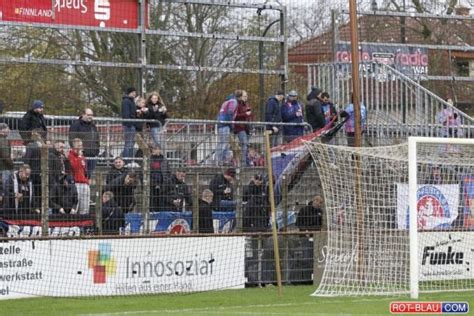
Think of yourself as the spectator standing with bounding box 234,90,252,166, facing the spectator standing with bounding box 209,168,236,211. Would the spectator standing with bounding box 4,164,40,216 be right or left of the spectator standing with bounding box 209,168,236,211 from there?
right

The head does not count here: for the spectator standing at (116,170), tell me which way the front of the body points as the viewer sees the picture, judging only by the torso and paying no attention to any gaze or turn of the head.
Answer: toward the camera

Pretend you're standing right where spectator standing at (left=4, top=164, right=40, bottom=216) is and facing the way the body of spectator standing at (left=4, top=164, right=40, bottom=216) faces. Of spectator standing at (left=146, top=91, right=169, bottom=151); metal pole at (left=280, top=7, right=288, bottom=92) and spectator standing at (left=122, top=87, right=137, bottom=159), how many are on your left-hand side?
3

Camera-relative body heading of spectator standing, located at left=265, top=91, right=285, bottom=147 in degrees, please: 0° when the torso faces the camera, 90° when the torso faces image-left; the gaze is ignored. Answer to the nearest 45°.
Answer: approximately 315°

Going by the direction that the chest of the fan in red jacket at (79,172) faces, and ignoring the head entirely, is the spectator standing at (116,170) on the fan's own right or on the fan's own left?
on the fan's own left

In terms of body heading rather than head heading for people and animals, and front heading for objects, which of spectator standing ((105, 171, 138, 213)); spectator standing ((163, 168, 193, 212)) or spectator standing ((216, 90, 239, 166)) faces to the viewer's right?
spectator standing ((216, 90, 239, 166))

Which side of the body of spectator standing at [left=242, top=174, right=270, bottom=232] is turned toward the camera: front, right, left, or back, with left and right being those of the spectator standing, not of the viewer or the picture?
front

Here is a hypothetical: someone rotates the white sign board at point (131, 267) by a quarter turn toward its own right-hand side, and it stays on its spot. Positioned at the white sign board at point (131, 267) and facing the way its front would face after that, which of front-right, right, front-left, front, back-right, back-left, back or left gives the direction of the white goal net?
back

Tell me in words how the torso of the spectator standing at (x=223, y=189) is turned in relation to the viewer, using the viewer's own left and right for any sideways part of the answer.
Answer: facing the viewer and to the right of the viewer

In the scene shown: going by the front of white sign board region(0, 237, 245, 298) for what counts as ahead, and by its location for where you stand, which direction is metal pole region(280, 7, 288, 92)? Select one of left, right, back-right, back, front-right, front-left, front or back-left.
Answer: back-left

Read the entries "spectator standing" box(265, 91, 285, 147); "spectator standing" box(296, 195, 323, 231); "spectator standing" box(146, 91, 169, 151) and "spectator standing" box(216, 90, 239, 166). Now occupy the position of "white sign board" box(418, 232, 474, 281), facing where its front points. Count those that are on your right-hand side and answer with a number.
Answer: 4

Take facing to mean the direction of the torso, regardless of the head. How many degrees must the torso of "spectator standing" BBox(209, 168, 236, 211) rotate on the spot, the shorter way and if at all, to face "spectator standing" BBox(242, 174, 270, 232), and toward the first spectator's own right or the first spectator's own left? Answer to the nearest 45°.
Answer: approximately 90° to the first spectator's own left
